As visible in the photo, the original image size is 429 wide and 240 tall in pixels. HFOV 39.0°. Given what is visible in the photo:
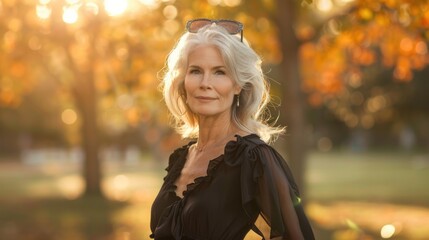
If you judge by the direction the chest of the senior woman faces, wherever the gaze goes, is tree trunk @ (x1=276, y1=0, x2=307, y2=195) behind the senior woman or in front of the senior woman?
behind

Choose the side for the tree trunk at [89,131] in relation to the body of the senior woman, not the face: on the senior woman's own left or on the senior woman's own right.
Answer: on the senior woman's own right

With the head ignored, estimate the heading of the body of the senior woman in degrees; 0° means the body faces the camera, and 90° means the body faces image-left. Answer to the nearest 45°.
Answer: approximately 45°
